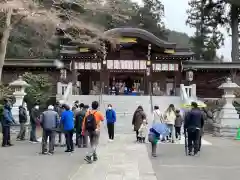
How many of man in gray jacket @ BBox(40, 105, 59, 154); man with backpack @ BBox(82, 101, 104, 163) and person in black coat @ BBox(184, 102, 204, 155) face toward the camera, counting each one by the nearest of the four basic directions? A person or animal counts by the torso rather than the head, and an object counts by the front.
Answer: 0

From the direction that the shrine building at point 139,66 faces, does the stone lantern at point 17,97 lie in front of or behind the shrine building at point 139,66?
in front

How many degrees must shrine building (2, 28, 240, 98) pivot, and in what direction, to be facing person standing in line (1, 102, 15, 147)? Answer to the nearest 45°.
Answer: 0° — it already faces them

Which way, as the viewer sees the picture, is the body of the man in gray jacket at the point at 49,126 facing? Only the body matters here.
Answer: away from the camera

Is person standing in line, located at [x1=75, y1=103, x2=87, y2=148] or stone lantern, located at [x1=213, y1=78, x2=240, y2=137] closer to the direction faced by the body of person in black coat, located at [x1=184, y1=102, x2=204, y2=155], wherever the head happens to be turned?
the stone lantern

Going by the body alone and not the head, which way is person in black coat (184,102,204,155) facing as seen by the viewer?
away from the camera

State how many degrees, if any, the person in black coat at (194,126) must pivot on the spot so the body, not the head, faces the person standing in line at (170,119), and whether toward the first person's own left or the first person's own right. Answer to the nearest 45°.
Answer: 0° — they already face them

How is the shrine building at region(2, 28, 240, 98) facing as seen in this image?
toward the camera

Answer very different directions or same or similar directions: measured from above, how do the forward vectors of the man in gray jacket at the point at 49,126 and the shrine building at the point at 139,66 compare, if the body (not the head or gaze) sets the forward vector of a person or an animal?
very different directions

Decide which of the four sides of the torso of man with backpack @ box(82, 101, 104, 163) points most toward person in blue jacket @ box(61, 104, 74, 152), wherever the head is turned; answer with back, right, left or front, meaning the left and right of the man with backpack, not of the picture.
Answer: left

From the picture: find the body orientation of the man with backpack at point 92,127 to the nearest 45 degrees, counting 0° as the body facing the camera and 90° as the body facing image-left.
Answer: approximately 225°

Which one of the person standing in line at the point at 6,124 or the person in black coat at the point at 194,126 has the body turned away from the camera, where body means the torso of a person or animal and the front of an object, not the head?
the person in black coat

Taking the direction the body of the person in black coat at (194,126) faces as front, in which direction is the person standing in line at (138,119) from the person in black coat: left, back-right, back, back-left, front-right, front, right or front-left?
front-left

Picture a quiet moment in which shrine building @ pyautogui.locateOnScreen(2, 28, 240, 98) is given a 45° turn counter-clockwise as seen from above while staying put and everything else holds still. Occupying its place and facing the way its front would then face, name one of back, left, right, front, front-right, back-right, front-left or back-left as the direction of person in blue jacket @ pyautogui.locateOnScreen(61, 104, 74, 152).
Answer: front-right

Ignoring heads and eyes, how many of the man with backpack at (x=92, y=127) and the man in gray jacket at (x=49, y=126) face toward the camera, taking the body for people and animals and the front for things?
0
